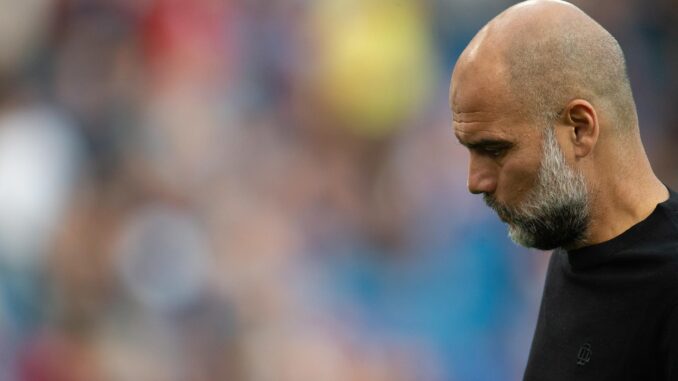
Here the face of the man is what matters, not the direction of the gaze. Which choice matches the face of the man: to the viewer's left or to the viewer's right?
to the viewer's left

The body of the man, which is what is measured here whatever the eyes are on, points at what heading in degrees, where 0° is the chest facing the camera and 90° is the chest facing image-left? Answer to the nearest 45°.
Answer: approximately 90°
